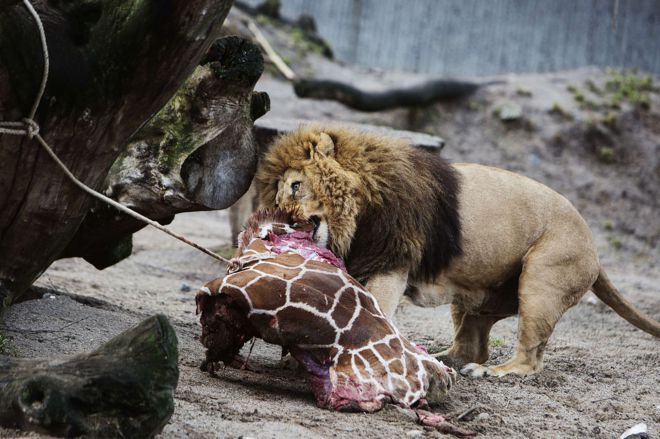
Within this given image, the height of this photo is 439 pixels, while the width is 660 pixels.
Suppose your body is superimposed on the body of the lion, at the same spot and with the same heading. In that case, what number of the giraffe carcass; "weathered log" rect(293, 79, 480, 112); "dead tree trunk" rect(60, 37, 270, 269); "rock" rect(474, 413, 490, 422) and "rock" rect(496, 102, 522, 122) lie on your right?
2

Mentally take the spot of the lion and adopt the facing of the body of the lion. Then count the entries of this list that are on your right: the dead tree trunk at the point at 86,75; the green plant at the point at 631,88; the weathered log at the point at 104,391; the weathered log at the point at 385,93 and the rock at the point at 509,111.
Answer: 3

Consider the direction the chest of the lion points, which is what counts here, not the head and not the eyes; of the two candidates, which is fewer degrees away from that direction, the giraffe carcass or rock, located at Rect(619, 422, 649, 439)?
the giraffe carcass

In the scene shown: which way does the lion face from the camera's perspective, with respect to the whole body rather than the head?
to the viewer's left

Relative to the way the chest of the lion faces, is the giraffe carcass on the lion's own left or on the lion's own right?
on the lion's own left

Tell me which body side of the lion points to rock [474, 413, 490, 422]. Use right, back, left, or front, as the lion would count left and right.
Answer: left

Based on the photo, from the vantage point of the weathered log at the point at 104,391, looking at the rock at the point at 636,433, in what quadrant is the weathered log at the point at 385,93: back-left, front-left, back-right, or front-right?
front-left

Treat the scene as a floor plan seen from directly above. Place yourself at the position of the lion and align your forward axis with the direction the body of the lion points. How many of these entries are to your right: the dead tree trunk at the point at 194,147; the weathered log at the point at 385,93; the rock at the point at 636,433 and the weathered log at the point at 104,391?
1

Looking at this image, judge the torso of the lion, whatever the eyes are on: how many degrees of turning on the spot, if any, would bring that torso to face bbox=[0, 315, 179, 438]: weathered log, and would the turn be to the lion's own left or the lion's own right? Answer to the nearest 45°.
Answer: approximately 90° to the lion's own left

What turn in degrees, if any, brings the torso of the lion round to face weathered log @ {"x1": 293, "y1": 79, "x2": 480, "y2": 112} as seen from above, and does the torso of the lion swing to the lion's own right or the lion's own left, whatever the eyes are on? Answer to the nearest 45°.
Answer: approximately 90° to the lion's own right

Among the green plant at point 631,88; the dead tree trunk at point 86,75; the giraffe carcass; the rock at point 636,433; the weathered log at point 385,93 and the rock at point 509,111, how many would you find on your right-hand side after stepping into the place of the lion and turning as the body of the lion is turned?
3

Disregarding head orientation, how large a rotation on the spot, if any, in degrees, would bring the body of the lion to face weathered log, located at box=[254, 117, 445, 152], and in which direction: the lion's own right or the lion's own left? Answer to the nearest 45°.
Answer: approximately 45° to the lion's own right
